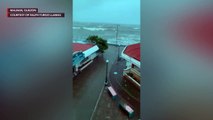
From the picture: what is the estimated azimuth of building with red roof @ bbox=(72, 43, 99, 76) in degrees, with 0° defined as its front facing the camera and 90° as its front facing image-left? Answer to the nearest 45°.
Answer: approximately 315°
